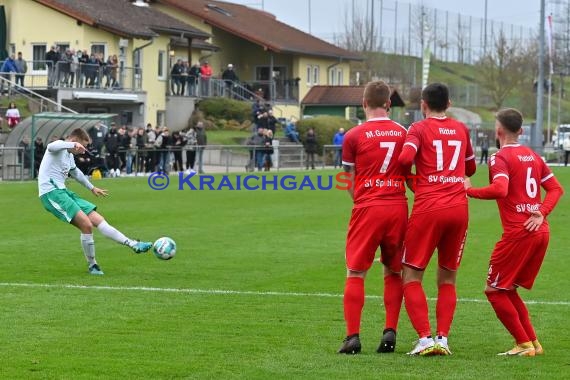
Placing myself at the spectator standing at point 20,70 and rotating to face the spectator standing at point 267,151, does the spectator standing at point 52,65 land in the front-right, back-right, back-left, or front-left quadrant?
front-left

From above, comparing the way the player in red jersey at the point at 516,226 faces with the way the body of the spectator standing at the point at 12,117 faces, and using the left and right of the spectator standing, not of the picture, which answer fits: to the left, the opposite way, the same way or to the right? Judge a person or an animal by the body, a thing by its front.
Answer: the opposite way

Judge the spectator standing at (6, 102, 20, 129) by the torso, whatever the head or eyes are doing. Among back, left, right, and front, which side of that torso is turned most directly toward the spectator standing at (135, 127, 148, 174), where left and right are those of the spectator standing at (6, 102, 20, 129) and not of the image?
left

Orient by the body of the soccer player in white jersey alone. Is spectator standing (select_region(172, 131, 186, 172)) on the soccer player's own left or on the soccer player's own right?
on the soccer player's own left

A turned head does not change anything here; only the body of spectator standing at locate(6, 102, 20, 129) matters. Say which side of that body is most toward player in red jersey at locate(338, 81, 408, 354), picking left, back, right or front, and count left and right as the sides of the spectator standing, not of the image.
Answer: front

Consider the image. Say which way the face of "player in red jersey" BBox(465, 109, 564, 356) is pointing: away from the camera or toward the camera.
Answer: away from the camera

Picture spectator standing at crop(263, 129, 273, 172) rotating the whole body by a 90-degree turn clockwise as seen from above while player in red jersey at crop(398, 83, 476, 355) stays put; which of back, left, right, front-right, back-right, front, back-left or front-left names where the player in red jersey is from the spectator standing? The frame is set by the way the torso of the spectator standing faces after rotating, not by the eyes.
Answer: left

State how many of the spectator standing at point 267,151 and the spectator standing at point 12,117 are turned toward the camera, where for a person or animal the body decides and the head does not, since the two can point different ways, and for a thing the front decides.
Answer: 2

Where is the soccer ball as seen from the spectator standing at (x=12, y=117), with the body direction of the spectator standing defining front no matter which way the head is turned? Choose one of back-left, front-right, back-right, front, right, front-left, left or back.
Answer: front

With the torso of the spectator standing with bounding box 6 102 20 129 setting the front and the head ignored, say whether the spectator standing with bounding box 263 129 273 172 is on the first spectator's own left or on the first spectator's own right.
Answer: on the first spectator's own left

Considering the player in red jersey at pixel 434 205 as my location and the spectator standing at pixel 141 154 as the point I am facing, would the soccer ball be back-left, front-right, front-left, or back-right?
front-left

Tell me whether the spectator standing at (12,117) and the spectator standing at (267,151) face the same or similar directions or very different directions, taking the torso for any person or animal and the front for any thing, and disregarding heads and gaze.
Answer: same or similar directions

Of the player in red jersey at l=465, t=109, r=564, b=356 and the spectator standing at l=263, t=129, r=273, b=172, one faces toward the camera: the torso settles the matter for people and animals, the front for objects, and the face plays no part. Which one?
the spectator standing

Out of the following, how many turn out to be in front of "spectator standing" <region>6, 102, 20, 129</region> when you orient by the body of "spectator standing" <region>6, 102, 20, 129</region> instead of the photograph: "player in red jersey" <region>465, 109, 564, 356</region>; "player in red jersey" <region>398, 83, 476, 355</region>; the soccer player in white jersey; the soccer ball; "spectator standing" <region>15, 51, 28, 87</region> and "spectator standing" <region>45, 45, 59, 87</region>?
4

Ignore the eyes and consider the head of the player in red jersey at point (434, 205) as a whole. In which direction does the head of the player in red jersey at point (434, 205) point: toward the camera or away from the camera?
away from the camera

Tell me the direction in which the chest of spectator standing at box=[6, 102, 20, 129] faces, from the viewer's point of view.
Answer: toward the camera

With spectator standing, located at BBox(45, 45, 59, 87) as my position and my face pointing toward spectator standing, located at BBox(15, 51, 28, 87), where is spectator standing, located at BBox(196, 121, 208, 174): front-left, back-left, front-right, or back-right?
back-left
